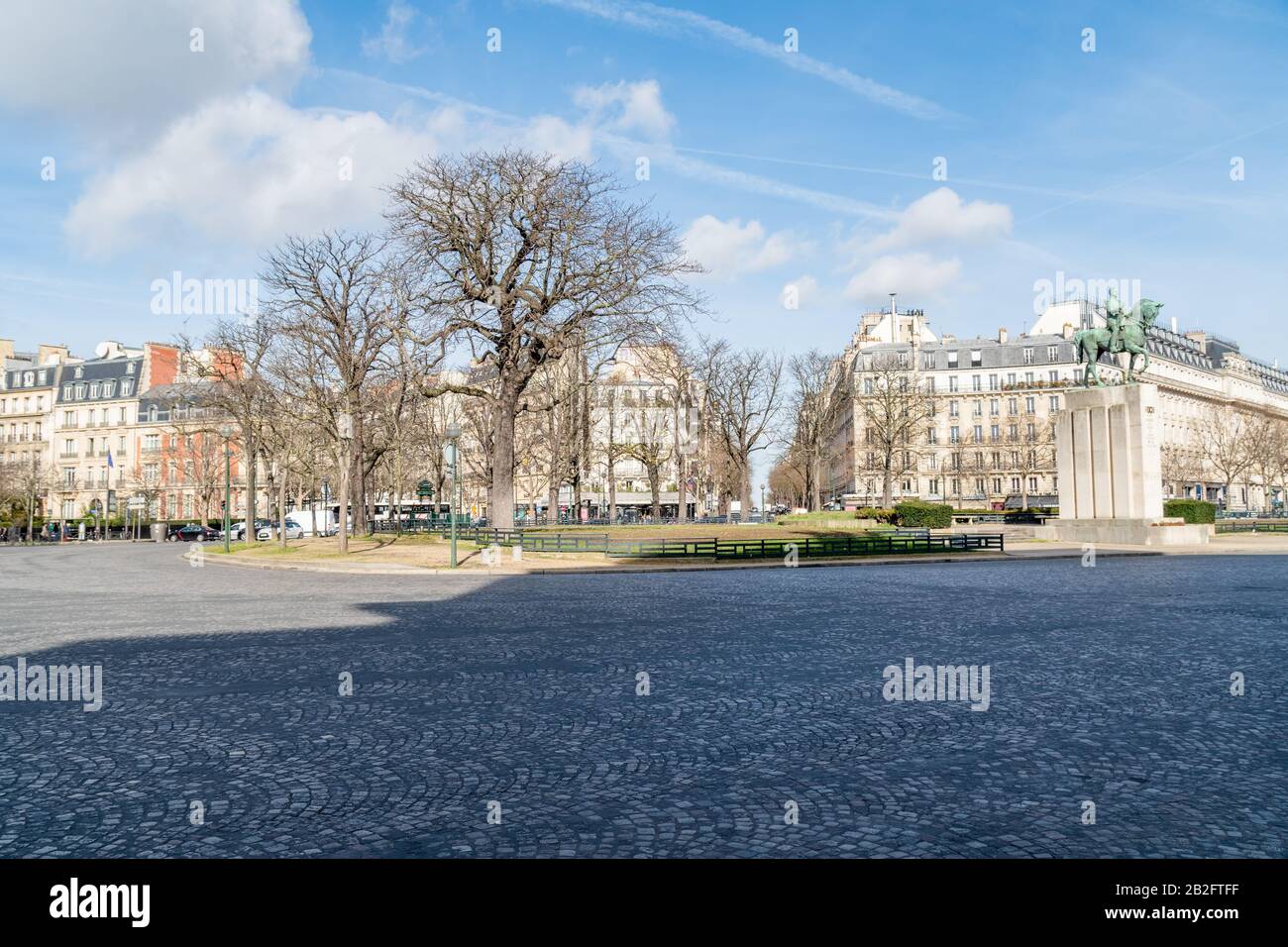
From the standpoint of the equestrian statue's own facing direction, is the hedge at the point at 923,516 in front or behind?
behind

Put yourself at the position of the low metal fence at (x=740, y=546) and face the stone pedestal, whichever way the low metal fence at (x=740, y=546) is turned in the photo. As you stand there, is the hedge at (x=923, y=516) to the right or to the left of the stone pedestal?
left

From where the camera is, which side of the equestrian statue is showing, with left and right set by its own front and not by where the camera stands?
right

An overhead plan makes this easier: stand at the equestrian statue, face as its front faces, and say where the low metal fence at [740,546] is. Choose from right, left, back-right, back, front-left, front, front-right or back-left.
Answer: back-right
